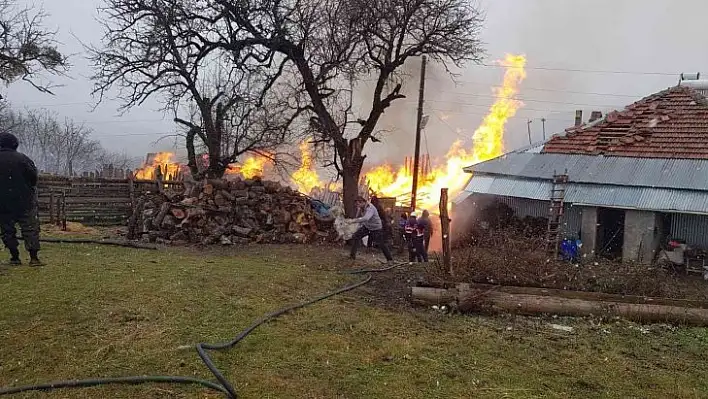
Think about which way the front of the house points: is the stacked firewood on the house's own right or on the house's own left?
on the house's own right

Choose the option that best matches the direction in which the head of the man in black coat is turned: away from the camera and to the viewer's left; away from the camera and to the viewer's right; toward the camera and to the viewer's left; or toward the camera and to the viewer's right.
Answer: away from the camera and to the viewer's right

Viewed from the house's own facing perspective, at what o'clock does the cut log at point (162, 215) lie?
The cut log is roughly at 2 o'clock from the house.

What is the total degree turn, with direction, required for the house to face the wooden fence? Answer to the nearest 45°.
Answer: approximately 90° to its right

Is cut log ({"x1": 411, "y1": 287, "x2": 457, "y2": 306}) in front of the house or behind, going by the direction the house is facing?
in front

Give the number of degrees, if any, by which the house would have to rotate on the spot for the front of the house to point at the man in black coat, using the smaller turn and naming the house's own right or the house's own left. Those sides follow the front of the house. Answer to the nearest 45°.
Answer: approximately 45° to the house's own right

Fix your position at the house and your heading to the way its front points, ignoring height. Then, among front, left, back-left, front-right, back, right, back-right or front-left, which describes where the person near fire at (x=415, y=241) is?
front-right

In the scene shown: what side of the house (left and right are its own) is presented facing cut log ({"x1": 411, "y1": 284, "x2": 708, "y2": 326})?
front

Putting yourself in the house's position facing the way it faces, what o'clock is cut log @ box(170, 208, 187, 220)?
The cut log is roughly at 2 o'clock from the house.

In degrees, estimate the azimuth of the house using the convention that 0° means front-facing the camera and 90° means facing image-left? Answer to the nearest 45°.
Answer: approximately 0°

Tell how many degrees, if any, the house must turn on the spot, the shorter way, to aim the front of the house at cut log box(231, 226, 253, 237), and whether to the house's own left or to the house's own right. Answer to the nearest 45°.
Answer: approximately 45° to the house's own right

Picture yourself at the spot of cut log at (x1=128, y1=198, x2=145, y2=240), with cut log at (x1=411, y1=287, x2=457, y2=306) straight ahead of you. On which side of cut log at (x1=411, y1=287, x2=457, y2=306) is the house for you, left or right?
left
